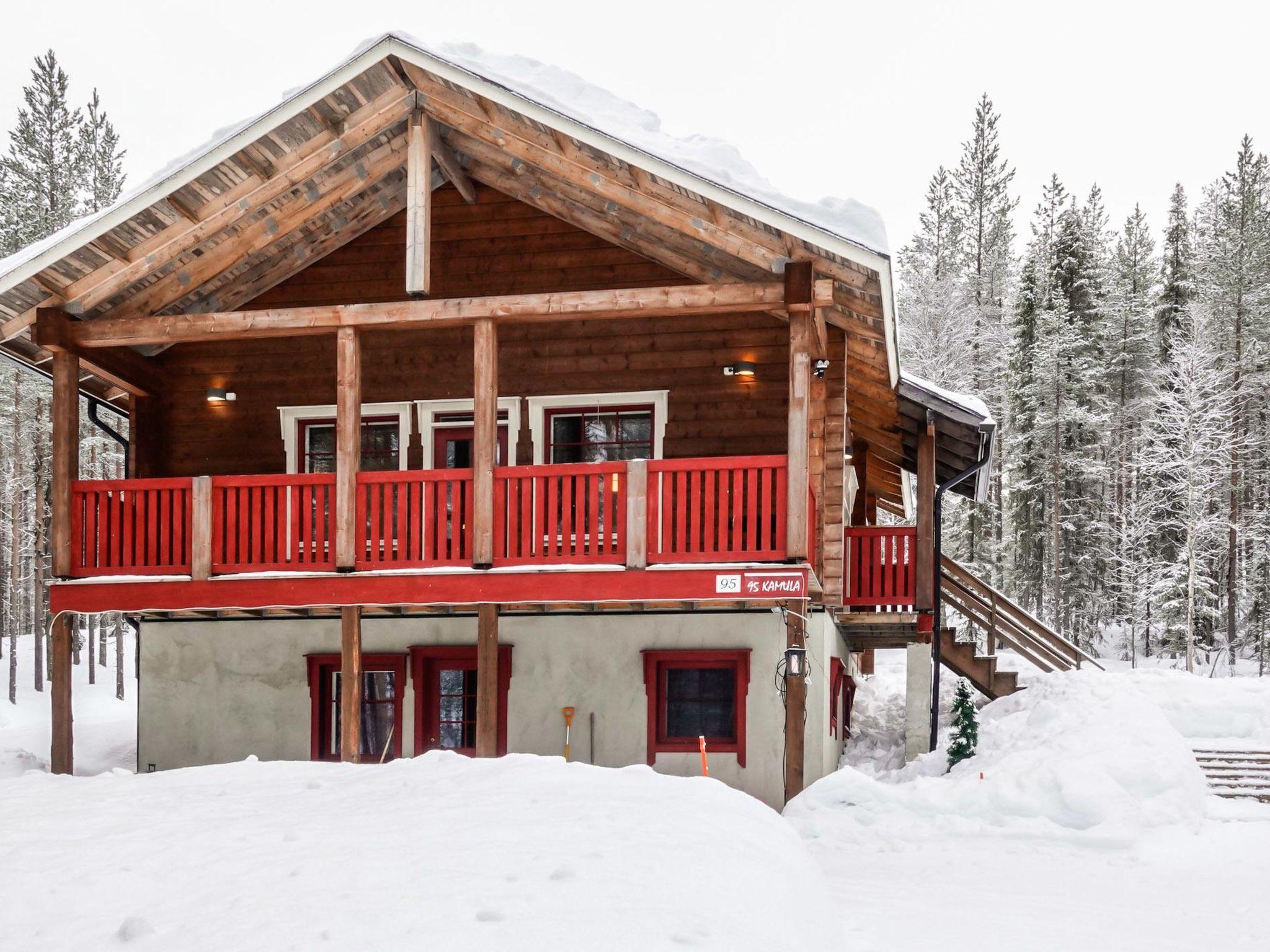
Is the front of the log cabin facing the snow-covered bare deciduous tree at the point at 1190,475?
no

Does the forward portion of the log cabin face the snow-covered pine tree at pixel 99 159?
no

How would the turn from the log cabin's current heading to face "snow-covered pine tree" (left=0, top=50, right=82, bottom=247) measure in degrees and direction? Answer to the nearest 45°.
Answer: approximately 135° to its right

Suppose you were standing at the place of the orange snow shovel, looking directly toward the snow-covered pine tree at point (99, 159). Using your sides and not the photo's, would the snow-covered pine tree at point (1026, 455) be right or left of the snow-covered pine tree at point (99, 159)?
right

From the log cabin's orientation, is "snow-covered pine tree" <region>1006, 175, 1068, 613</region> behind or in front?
behind

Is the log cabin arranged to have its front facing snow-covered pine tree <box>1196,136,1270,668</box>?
no

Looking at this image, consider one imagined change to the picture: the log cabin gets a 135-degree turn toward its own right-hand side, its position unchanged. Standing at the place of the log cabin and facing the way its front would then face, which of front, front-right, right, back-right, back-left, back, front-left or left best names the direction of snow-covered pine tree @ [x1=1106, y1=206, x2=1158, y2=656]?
right
